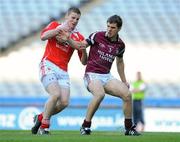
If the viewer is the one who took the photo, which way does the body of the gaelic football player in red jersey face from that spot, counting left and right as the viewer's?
facing the viewer and to the right of the viewer

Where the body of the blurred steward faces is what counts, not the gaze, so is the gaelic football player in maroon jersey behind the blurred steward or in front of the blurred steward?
in front

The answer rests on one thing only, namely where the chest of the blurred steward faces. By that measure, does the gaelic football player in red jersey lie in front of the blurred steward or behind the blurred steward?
in front

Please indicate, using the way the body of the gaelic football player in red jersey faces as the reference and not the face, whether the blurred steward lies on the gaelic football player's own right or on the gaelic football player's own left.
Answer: on the gaelic football player's own left

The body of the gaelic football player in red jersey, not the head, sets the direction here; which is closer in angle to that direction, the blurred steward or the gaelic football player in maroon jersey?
the gaelic football player in maroon jersey

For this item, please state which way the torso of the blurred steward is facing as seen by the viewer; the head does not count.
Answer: toward the camera

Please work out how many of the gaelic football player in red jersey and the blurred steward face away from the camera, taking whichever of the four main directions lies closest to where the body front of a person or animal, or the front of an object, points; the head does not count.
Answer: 0

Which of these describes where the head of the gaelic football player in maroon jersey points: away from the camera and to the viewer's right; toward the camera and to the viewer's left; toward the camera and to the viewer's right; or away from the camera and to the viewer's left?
toward the camera and to the viewer's left
